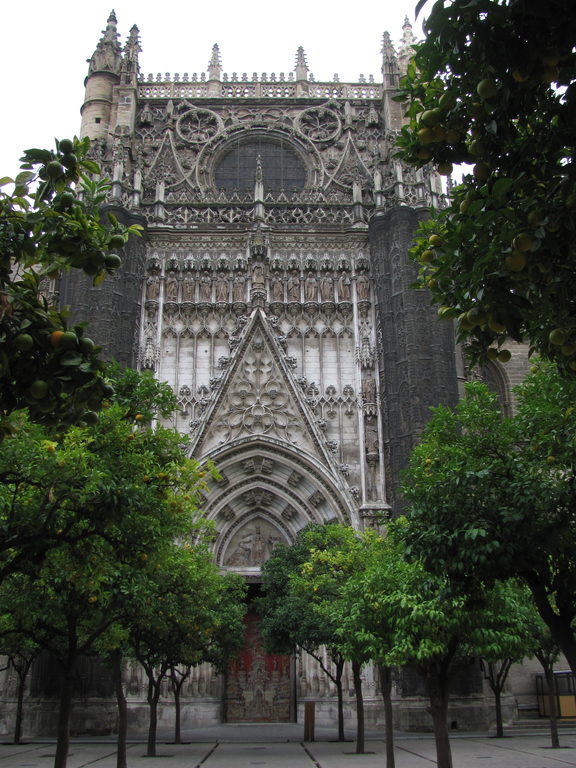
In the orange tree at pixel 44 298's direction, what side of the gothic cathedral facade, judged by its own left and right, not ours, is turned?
front

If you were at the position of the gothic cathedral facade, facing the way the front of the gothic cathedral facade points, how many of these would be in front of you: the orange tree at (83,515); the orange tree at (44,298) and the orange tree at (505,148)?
3

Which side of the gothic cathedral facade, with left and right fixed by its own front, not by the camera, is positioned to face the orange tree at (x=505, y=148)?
front

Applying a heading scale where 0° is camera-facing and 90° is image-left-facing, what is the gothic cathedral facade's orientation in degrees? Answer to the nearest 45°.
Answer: approximately 0°

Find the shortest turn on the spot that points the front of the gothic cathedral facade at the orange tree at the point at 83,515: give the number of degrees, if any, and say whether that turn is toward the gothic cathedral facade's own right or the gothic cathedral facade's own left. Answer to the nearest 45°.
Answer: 0° — it already faces it
